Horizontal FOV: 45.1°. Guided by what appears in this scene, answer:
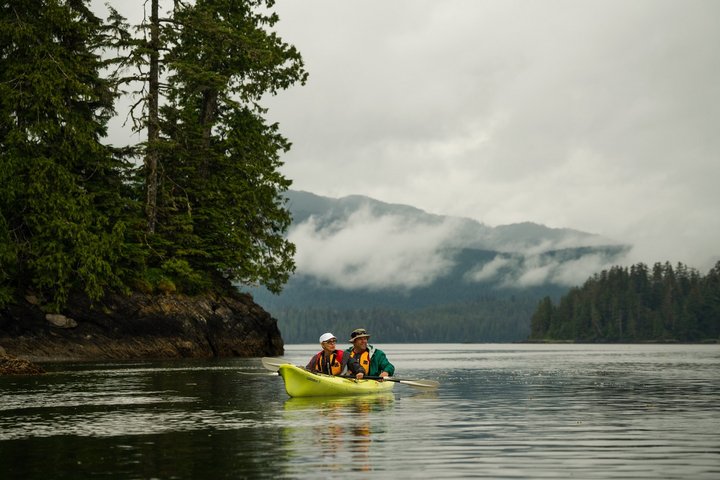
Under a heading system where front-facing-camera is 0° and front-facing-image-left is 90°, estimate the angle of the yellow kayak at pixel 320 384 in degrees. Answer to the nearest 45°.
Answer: approximately 45°
